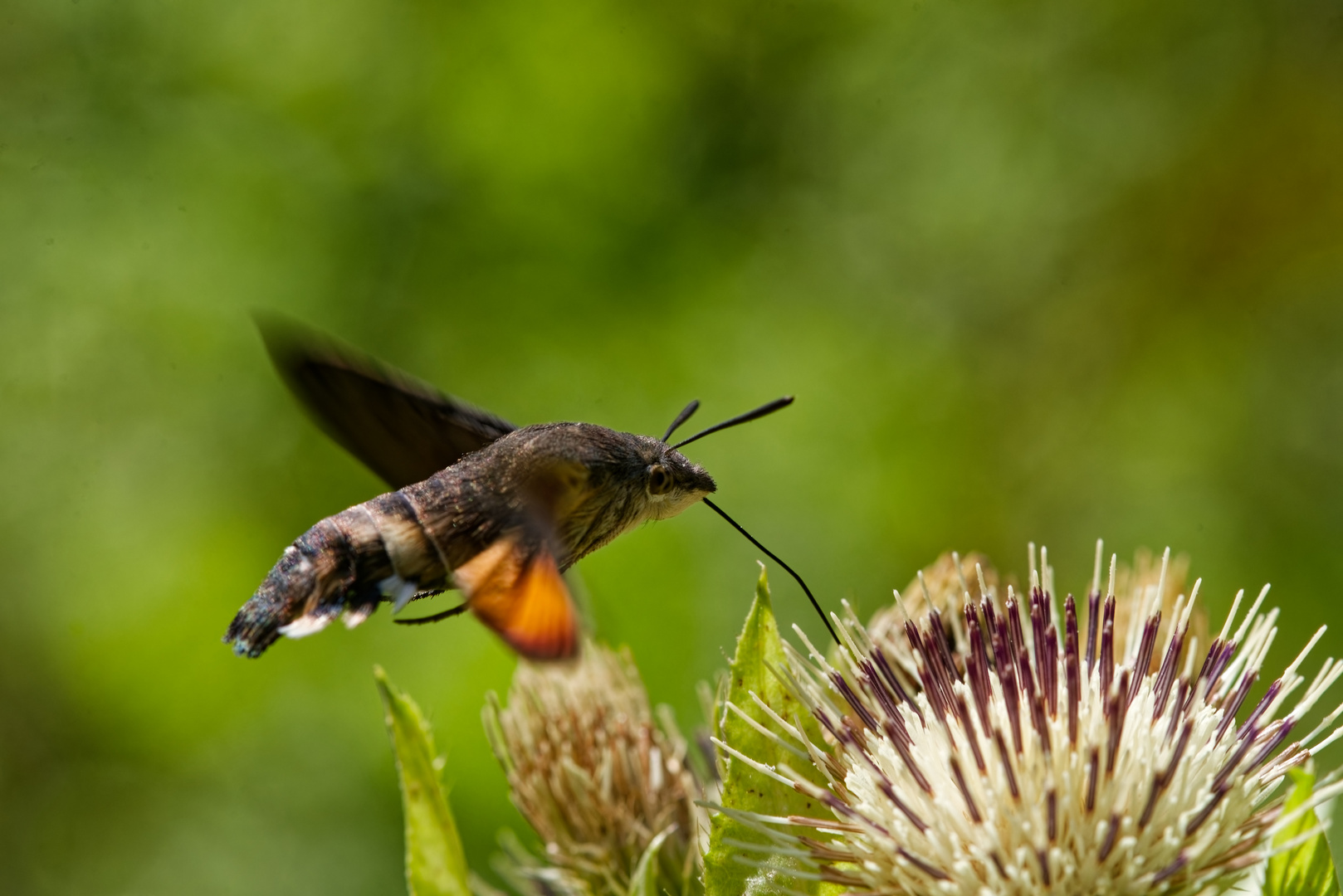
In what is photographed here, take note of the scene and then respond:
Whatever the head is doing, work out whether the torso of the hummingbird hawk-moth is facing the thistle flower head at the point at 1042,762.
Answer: yes

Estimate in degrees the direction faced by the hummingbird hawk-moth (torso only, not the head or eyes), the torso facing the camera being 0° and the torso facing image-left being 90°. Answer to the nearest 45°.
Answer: approximately 270°

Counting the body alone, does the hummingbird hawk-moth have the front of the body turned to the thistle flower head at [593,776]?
no
